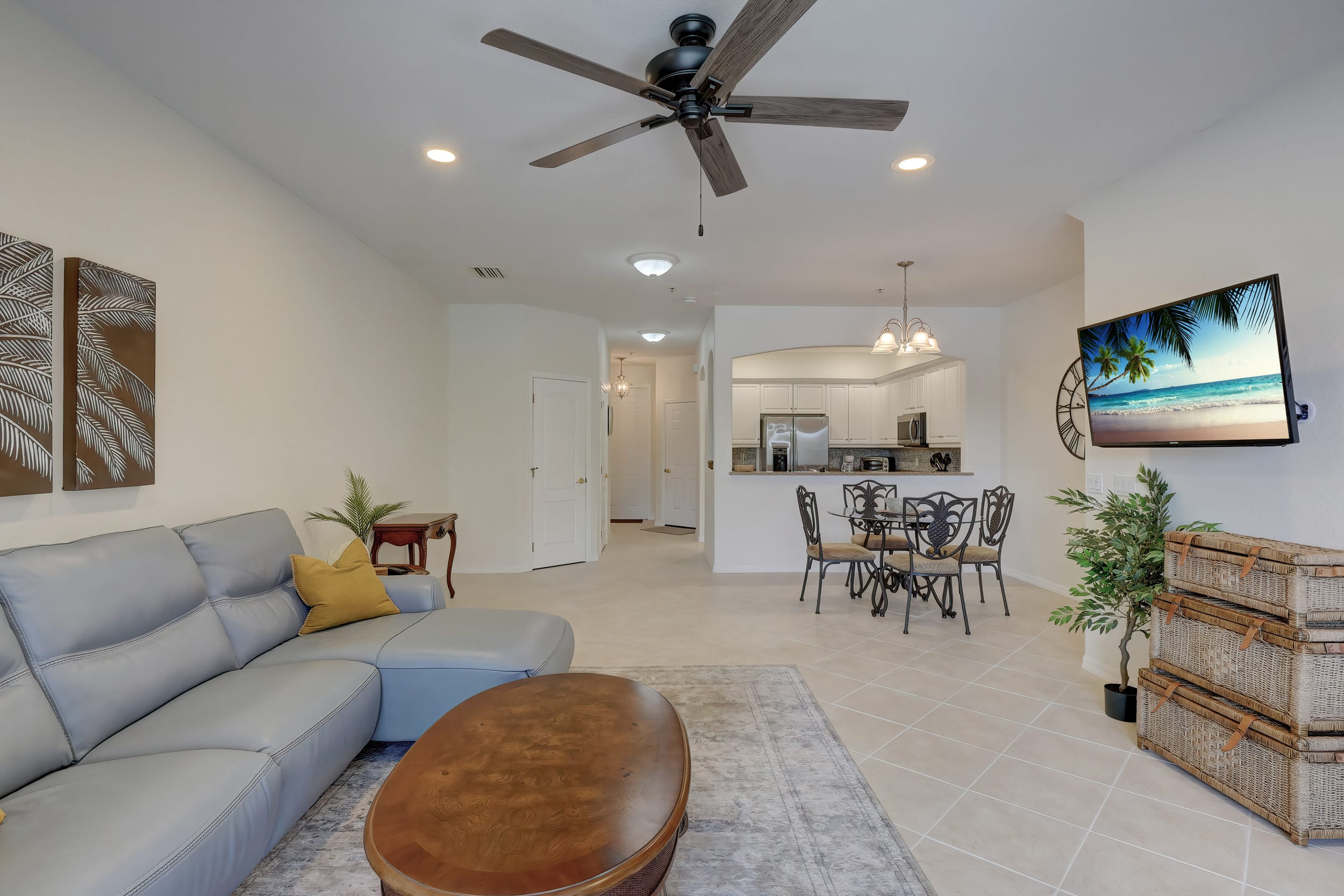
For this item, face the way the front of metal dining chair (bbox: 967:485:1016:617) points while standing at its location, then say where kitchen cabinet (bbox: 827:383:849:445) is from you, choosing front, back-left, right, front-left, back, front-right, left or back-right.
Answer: right

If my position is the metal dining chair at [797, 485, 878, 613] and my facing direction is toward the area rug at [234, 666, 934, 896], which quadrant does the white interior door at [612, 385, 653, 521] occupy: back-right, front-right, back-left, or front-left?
back-right

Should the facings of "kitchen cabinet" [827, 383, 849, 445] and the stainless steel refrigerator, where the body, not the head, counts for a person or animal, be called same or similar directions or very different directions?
same or similar directions

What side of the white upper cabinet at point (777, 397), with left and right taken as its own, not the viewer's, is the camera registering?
front

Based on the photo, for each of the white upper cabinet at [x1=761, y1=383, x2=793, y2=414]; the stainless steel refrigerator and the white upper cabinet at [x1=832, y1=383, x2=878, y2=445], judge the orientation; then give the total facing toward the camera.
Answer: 3

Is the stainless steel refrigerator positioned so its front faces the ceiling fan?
yes

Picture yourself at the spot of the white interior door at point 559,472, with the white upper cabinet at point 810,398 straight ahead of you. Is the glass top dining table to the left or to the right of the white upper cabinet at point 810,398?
right

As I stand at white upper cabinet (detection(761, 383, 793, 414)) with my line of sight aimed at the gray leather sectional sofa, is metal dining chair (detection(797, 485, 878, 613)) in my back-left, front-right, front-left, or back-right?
front-left

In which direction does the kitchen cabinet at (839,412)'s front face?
toward the camera

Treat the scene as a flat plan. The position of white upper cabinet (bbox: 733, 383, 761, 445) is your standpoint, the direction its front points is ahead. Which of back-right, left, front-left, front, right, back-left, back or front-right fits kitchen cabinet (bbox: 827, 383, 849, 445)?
left

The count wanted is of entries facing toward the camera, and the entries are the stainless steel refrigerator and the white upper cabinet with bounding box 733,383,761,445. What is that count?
2

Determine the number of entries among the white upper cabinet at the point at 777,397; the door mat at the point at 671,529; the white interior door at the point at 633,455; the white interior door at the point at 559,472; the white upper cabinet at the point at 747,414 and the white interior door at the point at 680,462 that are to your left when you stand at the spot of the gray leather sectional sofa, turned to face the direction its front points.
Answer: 6

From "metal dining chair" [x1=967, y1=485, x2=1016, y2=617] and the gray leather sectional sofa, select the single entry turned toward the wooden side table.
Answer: the metal dining chair

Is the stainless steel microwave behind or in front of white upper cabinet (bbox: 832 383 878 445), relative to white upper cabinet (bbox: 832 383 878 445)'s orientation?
in front

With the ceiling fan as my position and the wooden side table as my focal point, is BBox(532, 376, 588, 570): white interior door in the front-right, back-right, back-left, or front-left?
front-right

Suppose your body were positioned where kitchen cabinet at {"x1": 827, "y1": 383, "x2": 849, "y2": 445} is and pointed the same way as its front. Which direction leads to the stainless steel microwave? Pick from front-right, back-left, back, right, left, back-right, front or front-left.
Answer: front-left

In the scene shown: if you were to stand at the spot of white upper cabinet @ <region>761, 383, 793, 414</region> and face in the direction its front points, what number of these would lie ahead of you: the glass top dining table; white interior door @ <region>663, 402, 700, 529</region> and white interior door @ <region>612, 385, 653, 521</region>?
1

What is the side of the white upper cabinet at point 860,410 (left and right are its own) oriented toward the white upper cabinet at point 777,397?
right

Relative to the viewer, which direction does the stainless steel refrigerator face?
toward the camera

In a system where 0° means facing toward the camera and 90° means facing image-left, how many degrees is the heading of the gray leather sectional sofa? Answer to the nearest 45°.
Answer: approximately 315°

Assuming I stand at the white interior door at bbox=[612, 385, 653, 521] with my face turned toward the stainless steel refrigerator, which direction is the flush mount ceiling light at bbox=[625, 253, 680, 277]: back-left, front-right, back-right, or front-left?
front-right

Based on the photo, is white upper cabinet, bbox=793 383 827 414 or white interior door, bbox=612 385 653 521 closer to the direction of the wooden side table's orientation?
the white upper cabinet
